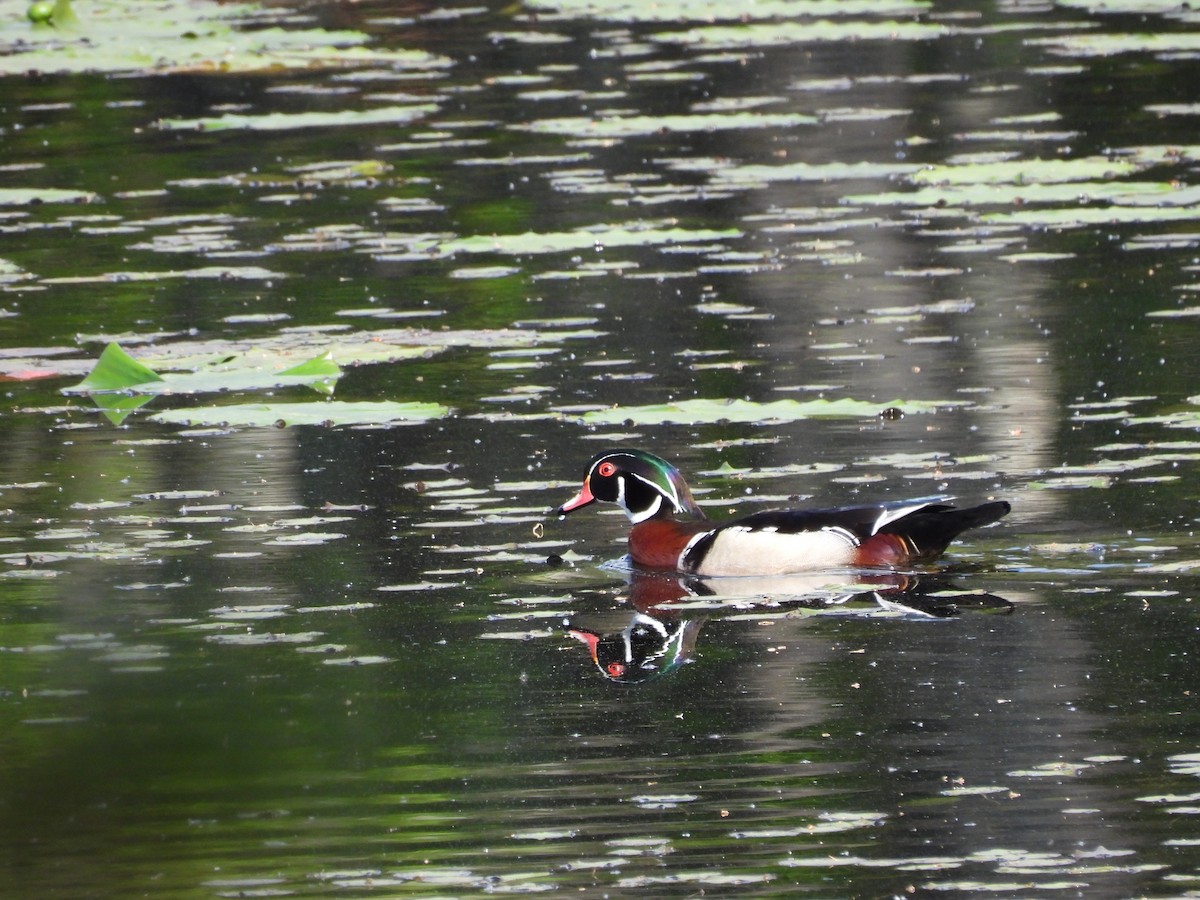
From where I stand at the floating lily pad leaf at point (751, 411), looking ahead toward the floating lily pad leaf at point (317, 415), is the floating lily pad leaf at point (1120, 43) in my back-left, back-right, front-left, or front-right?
back-right

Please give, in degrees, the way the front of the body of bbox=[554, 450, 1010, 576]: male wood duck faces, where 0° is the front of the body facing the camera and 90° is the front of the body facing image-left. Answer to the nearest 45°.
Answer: approximately 90°
